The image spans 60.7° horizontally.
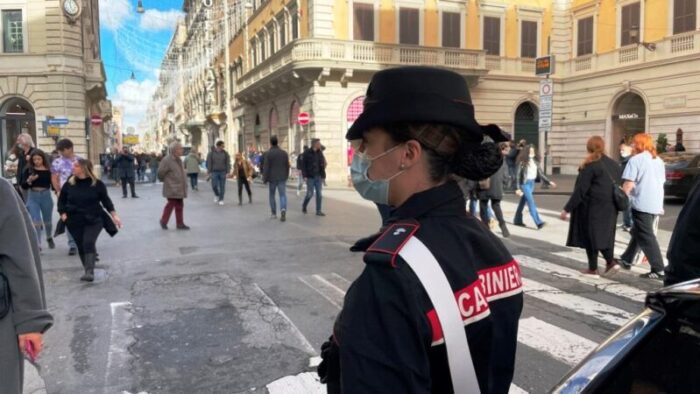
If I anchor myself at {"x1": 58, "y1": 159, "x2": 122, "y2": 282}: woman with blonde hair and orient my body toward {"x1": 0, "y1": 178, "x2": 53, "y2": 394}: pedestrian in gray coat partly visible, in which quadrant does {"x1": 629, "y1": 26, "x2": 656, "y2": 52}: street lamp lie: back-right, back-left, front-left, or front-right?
back-left

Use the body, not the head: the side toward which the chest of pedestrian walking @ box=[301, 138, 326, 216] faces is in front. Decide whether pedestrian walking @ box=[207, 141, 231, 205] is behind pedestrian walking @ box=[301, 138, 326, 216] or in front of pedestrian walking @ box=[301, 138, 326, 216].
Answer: behind

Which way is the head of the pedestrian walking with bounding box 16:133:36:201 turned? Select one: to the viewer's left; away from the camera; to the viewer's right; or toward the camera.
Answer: toward the camera

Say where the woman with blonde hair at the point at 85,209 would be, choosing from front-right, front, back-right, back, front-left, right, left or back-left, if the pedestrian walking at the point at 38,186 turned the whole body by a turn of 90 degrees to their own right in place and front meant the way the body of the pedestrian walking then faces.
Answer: left

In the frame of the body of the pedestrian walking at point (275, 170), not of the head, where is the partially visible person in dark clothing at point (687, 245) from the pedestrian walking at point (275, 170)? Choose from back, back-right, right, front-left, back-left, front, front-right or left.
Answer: back

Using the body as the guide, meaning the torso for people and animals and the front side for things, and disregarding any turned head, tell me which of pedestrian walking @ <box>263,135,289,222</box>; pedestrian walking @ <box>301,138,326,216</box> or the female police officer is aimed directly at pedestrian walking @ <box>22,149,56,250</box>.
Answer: the female police officer

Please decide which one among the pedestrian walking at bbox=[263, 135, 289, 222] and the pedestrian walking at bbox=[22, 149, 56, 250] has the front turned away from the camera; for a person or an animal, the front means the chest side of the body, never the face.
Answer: the pedestrian walking at bbox=[263, 135, 289, 222]

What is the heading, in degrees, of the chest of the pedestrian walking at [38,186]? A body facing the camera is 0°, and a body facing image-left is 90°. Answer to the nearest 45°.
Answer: approximately 0°

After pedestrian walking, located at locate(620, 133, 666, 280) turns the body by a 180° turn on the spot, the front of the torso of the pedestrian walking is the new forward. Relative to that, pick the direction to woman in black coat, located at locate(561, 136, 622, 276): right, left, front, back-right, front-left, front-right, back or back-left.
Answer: right

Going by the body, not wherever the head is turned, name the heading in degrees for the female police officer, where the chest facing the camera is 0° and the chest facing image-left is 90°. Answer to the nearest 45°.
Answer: approximately 135°

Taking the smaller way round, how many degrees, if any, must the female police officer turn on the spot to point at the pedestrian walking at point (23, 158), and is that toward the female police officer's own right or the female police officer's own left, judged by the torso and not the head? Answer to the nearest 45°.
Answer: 0° — they already face them

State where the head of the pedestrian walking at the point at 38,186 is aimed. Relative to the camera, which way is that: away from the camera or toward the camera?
toward the camera

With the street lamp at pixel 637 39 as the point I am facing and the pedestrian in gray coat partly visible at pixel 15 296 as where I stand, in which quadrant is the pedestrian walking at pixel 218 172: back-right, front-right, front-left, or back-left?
front-left
